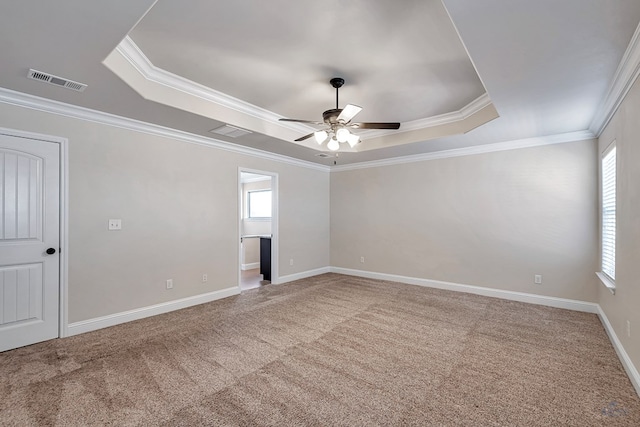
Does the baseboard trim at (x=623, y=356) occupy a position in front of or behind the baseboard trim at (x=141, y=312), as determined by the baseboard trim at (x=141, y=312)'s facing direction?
in front

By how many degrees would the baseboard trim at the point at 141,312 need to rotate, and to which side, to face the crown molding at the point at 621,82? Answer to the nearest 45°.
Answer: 0° — it already faces it

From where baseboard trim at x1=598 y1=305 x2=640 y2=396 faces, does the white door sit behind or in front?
in front

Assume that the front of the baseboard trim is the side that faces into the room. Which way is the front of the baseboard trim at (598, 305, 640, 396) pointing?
to the viewer's left

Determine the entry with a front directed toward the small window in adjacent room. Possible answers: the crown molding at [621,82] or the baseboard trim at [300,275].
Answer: the crown molding

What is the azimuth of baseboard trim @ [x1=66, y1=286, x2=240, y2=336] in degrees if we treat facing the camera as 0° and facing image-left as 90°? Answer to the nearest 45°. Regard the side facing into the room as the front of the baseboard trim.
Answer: approximately 315°

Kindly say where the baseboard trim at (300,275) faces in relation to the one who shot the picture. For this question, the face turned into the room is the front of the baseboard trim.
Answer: facing the viewer and to the right of the viewer

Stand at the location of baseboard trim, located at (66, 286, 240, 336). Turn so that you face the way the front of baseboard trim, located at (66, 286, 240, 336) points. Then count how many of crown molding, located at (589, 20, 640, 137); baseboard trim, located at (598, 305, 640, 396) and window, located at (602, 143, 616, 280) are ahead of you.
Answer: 3

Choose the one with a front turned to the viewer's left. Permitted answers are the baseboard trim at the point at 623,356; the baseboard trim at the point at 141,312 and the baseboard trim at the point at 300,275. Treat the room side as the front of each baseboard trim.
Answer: the baseboard trim at the point at 623,356

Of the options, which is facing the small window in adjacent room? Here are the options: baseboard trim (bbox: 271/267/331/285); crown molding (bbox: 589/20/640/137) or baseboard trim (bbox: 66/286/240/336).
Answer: the crown molding

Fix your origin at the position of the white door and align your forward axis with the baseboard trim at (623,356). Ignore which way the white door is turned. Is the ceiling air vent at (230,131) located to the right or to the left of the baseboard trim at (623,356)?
left
